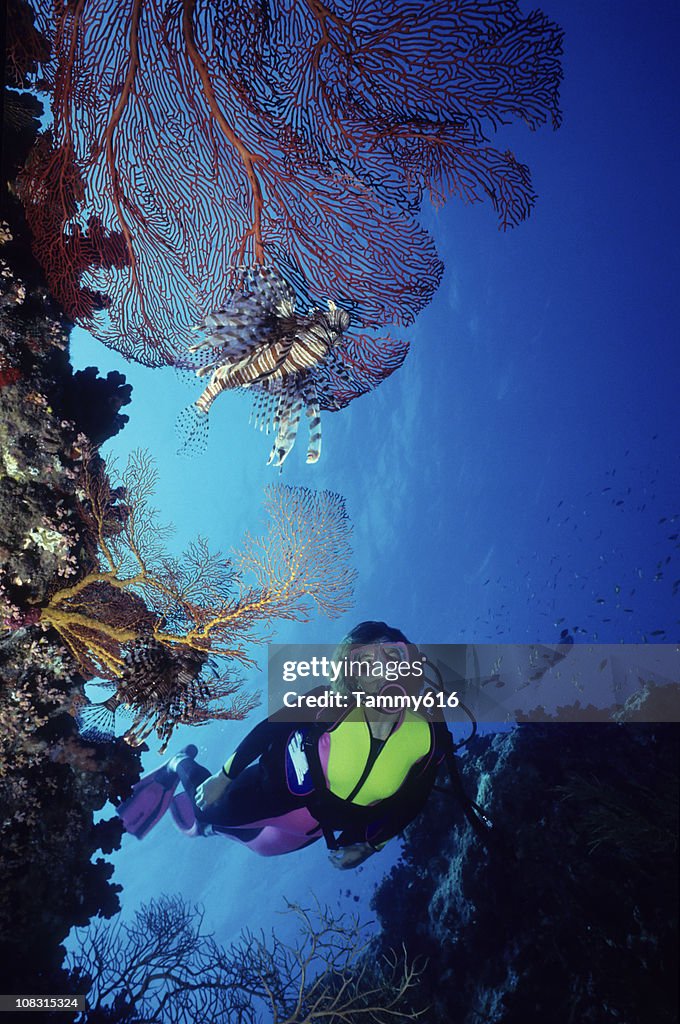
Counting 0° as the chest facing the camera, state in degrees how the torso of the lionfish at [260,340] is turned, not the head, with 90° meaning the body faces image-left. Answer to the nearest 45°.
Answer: approximately 270°
